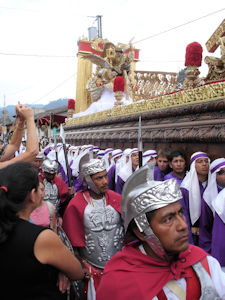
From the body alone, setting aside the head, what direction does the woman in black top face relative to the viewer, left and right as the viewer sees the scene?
facing away from the viewer and to the right of the viewer

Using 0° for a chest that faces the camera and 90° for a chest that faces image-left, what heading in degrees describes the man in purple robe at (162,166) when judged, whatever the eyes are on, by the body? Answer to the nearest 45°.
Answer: approximately 315°

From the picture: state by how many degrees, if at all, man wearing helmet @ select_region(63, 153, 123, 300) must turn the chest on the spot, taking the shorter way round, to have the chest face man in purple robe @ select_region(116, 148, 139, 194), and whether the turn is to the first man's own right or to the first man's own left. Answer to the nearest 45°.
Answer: approximately 135° to the first man's own left

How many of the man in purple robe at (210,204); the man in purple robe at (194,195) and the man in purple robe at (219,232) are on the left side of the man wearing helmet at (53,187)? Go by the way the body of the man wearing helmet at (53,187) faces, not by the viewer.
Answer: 3
